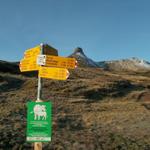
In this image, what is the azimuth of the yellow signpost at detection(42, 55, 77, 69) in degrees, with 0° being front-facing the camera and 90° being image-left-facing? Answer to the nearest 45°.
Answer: approximately 0°
